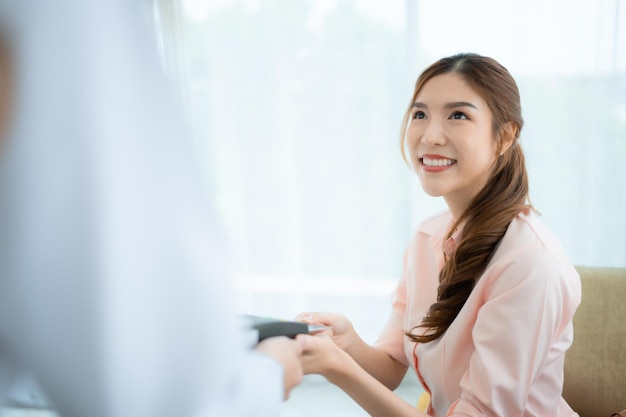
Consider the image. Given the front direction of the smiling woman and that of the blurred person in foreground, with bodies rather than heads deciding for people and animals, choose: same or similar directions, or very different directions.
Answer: very different directions

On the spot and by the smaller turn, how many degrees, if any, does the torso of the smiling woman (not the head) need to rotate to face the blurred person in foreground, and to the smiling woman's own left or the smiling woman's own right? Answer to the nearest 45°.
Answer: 0° — they already face them

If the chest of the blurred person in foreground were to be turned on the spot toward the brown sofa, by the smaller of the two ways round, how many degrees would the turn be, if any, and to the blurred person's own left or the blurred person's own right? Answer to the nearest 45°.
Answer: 0° — they already face it

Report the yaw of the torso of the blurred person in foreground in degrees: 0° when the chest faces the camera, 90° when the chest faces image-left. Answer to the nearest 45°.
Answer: approximately 225°

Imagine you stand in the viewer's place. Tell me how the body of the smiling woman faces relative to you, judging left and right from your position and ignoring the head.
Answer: facing the viewer and to the left of the viewer

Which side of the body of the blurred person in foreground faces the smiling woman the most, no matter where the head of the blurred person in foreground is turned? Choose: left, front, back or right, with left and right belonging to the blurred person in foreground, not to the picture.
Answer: front

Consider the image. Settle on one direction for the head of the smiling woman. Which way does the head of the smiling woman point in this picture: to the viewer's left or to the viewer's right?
to the viewer's left
